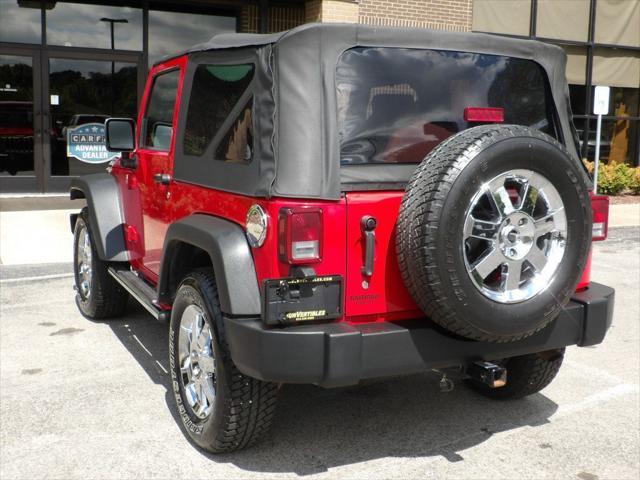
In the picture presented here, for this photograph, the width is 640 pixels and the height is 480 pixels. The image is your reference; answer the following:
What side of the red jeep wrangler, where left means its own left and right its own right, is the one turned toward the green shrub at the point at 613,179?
right

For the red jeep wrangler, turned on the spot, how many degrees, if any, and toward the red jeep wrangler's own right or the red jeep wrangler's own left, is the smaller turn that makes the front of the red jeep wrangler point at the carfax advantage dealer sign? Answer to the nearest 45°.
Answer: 0° — it already faces it

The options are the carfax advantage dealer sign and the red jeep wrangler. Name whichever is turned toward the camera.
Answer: the carfax advantage dealer sign

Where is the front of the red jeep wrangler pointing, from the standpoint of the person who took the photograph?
facing away from the viewer and to the left of the viewer

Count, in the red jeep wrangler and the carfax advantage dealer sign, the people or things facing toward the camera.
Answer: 1

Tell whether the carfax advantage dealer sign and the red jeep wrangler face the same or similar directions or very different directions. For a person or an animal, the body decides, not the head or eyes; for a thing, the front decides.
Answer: very different directions

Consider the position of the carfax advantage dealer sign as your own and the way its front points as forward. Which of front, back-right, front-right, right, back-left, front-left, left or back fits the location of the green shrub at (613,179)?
left

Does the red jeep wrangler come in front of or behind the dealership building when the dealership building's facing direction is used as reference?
in front

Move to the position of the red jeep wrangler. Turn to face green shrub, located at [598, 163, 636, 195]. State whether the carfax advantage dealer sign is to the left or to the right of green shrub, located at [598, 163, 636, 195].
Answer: left

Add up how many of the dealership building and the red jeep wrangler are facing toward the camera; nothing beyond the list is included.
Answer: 1

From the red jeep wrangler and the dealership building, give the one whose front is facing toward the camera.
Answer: the dealership building

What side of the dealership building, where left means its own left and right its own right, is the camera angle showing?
front

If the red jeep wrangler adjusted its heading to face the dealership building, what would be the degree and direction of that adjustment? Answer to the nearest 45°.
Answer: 0° — it already faces it

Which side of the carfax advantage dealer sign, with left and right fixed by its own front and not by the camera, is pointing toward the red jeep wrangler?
front
